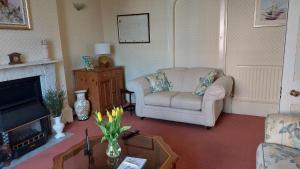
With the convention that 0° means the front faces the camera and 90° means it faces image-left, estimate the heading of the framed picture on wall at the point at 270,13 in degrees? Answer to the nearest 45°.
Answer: approximately 0°

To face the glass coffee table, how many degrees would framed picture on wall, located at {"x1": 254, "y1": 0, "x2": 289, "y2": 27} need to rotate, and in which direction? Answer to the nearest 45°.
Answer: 0° — it already faces it

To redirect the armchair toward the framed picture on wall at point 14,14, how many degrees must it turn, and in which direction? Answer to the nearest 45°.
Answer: approximately 45° to its right

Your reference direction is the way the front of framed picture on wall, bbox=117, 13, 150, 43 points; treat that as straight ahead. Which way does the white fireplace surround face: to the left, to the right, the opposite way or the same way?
to the left

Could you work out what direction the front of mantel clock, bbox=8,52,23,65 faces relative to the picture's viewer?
facing the viewer and to the right of the viewer

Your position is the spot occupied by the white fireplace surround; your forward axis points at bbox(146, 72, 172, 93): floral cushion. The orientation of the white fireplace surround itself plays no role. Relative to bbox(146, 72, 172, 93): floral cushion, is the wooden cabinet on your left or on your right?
left

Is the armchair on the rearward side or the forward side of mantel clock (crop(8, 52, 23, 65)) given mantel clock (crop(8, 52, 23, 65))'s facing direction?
on the forward side

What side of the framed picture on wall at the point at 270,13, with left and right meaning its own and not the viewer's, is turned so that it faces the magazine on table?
front

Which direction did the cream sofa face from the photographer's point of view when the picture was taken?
facing the viewer and to the left of the viewer

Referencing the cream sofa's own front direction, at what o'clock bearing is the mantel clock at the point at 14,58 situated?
The mantel clock is roughly at 1 o'clock from the cream sofa.

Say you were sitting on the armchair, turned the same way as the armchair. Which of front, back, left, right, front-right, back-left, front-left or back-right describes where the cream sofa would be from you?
right

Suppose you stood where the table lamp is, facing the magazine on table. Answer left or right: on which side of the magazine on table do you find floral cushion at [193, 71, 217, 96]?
left

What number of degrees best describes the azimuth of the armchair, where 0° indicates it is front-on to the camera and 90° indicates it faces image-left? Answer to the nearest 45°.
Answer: approximately 45°

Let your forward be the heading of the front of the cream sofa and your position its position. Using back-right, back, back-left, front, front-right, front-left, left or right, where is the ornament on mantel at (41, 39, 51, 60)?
front-right

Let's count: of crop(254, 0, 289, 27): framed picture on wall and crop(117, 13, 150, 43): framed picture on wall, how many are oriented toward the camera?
2

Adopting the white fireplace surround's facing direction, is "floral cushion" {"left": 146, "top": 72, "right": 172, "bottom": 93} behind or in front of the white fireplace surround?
in front

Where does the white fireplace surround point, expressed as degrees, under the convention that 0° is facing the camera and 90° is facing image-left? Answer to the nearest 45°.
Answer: approximately 315°
